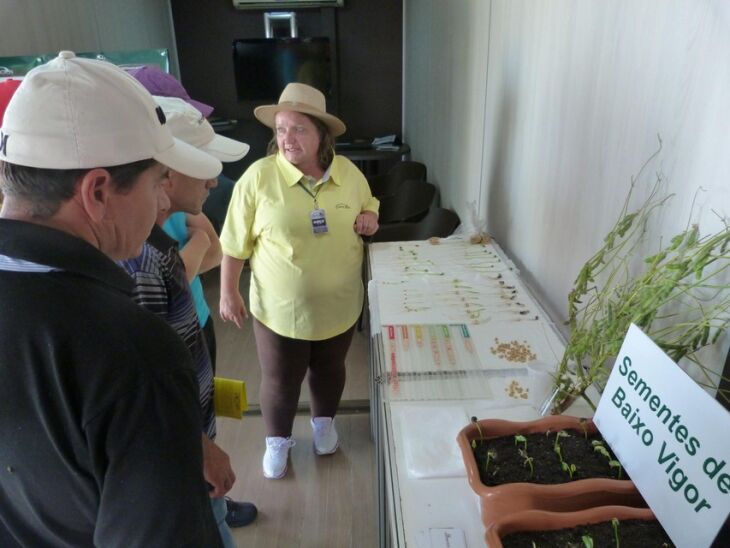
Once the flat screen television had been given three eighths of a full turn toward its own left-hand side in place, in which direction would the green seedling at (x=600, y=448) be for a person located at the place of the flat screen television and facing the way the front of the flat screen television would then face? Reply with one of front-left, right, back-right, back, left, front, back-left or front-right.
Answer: back-right

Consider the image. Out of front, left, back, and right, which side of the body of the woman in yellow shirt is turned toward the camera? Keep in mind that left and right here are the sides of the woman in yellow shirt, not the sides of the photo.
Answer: front

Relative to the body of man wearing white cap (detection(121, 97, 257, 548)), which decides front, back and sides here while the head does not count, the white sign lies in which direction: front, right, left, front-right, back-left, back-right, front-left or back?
front-right

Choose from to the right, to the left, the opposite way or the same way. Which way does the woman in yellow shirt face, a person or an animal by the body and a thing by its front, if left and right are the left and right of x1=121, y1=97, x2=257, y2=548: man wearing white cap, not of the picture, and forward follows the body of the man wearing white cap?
to the right

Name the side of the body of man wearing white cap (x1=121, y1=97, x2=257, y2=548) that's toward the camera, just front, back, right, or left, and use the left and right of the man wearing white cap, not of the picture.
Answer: right

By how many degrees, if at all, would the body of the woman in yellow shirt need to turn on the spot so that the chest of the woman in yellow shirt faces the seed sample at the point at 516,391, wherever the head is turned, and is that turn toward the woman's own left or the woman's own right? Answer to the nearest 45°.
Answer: approximately 45° to the woman's own left

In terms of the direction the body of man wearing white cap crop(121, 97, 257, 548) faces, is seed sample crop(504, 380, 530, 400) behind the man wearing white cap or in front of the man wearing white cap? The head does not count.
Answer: in front

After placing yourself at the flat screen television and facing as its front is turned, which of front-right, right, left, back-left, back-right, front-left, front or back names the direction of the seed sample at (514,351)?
front

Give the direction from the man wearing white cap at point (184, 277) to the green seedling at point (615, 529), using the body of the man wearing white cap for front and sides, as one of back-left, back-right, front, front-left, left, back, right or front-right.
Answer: front-right

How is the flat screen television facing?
toward the camera

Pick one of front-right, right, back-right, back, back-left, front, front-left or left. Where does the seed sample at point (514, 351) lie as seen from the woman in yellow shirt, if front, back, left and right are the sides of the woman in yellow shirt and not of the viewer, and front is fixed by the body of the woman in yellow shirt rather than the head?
front-left

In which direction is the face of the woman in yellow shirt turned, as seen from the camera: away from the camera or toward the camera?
toward the camera

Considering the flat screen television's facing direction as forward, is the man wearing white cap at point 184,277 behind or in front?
in front

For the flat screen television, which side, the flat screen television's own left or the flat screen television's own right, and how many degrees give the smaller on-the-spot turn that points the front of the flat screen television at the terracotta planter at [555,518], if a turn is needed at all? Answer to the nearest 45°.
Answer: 0° — it already faces it
